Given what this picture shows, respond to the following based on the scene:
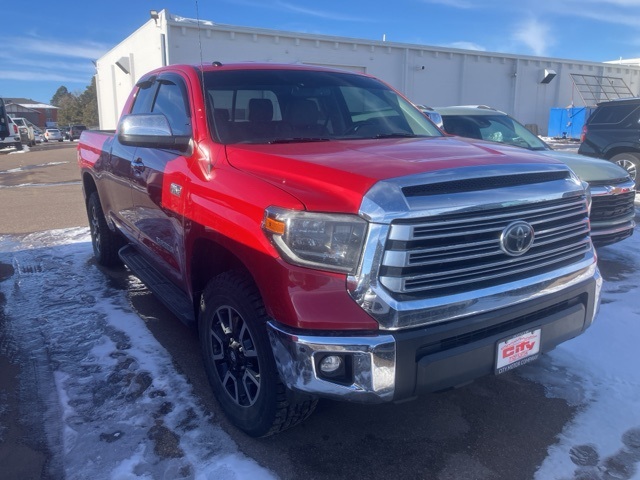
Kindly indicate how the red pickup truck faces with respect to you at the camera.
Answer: facing the viewer and to the right of the viewer

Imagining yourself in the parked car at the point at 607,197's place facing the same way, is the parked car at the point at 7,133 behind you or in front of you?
behind

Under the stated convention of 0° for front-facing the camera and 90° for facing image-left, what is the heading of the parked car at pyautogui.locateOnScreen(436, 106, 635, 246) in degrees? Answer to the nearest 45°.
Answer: approximately 315°

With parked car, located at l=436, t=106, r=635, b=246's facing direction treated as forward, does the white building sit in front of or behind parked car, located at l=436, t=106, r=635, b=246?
behind

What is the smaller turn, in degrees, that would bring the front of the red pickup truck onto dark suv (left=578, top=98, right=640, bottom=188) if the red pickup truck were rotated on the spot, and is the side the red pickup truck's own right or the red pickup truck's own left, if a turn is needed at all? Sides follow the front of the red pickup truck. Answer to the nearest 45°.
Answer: approximately 90° to the red pickup truck's own left

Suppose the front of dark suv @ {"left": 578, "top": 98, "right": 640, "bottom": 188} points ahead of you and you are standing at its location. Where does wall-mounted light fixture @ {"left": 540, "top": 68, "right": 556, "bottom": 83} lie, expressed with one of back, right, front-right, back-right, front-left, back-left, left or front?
left

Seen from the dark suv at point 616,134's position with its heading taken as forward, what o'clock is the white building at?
The white building is roughly at 8 o'clock from the dark suv.

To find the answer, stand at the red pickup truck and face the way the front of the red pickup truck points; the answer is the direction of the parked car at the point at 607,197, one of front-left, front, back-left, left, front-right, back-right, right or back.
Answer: left

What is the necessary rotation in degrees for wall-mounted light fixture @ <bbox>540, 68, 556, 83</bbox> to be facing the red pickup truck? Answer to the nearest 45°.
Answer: approximately 45° to its right

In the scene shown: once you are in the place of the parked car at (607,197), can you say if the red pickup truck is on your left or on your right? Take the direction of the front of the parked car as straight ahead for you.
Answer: on your right

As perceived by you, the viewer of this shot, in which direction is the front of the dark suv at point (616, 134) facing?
facing to the right of the viewer
